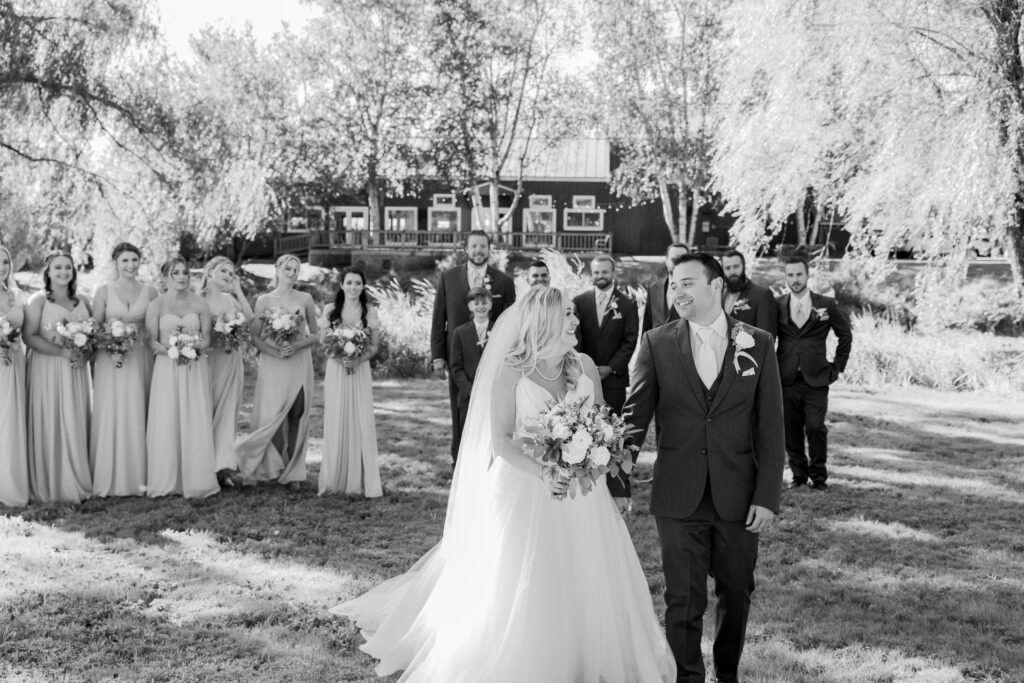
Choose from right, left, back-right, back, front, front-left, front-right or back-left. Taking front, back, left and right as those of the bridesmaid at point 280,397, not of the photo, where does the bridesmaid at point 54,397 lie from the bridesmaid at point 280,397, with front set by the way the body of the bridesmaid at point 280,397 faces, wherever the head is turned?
right

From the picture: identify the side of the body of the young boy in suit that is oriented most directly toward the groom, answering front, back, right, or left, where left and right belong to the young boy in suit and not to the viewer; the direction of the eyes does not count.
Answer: front

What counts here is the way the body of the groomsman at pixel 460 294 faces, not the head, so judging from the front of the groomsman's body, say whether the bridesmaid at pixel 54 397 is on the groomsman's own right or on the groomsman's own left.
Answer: on the groomsman's own right

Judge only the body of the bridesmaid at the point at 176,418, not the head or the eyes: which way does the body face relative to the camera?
toward the camera

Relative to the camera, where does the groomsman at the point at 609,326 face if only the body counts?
toward the camera

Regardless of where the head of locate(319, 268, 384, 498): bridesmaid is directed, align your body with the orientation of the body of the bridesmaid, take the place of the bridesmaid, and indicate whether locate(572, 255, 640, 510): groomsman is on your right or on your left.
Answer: on your left

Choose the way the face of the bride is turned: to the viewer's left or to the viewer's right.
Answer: to the viewer's right

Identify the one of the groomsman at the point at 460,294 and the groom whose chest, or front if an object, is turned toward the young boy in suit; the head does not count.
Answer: the groomsman

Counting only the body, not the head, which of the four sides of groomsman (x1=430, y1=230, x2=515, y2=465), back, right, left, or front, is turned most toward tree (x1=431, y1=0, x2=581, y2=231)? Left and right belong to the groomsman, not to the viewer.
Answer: back

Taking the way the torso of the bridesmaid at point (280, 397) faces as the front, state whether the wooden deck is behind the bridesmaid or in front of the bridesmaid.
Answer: behind
